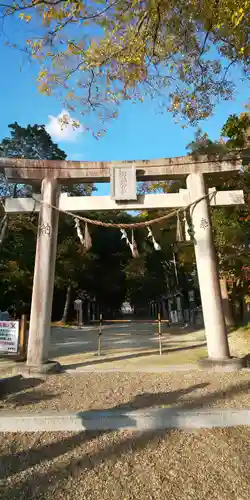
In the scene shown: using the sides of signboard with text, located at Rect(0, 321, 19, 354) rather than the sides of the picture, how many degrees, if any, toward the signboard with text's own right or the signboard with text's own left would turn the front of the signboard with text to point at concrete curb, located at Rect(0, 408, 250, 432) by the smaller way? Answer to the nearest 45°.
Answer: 0° — it already faces it

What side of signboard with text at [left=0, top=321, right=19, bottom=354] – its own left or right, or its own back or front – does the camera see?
front

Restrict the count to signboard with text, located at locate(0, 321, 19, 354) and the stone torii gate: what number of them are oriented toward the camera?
2

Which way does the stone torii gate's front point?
toward the camera

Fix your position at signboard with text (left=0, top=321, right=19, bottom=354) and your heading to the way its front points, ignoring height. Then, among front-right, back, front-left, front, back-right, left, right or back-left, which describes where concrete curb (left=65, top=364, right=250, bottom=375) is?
front-left

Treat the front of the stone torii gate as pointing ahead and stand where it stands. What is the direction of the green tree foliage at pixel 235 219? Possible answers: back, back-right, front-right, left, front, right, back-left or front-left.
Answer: back-left

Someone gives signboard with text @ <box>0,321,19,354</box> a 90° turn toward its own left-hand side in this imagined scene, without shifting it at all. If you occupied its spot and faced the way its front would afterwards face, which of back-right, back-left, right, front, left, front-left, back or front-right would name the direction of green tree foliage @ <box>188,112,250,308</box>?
front

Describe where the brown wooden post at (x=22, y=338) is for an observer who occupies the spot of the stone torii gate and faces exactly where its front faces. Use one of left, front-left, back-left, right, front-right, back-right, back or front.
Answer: back-right
